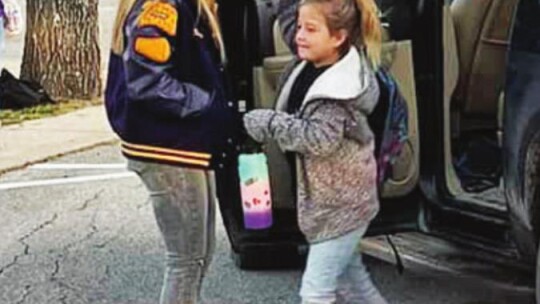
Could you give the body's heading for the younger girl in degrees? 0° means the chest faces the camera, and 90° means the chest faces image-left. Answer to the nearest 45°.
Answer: approximately 90°

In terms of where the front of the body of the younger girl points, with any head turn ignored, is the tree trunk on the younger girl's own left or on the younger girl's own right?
on the younger girl's own right
